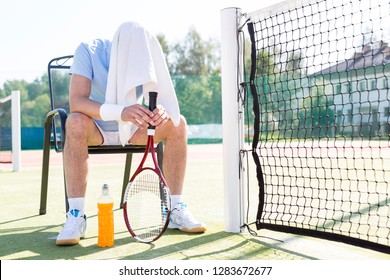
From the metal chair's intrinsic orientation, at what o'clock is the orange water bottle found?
The orange water bottle is roughly at 1 o'clock from the metal chair.

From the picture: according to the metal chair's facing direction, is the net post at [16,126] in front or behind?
behind

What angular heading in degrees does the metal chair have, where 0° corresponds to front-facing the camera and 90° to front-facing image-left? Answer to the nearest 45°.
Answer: approximately 315°

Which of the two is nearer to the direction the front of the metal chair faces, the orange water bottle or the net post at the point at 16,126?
the orange water bottle
